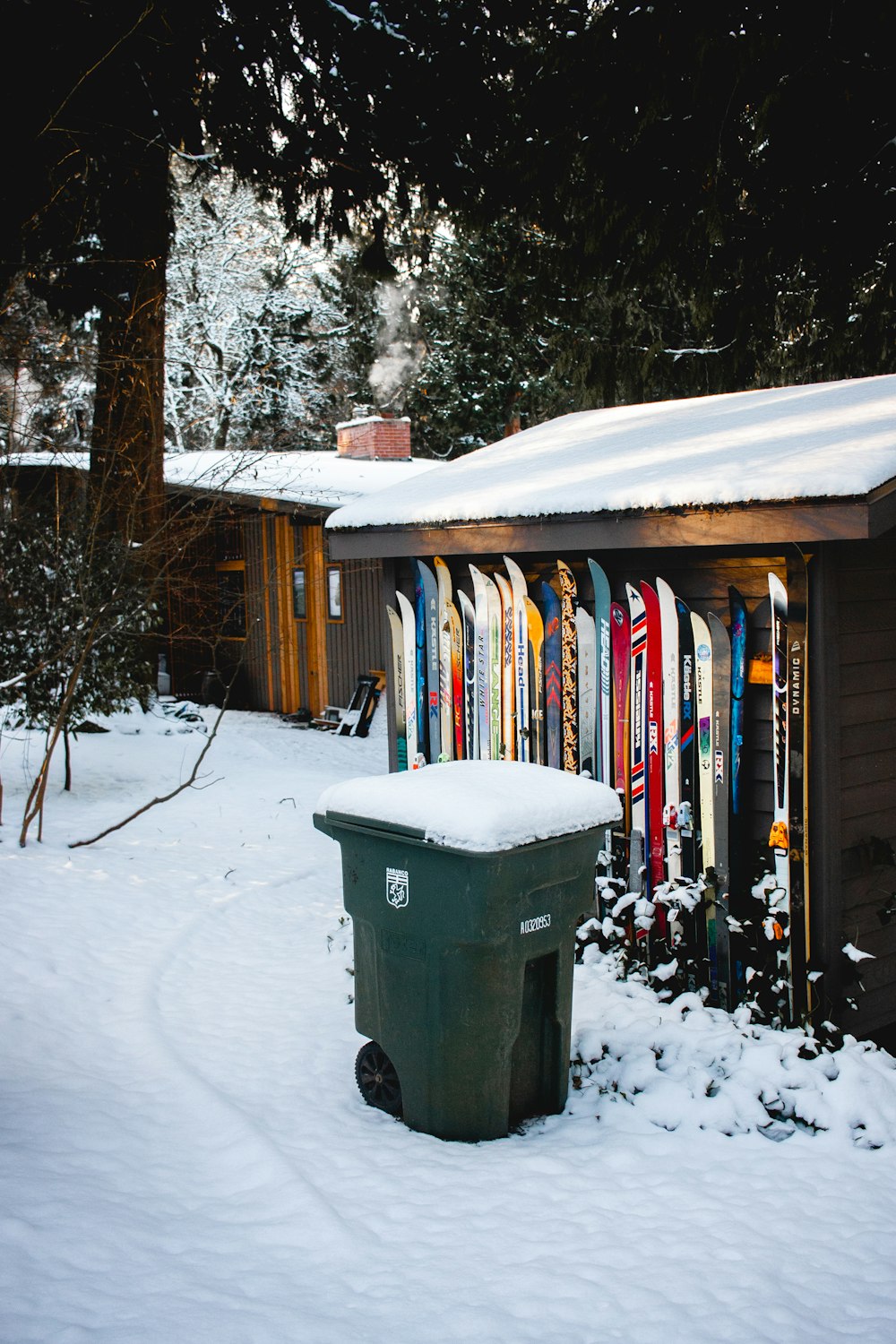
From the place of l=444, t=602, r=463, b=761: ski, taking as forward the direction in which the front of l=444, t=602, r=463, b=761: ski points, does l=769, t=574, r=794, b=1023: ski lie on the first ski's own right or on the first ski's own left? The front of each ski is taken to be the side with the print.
on the first ski's own left

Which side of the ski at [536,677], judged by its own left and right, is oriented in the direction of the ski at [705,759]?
left

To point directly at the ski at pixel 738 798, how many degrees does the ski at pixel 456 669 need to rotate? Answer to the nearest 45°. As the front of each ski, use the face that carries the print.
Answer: approximately 90° to its left

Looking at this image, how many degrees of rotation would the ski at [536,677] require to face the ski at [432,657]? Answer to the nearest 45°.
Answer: approximately 90° to its right

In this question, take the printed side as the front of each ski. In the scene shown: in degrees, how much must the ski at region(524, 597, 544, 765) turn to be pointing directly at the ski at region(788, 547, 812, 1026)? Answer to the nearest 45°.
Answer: approximately 90° to its left

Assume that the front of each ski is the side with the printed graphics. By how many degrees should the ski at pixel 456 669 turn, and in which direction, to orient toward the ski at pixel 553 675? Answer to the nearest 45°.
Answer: approximately 90° to its left

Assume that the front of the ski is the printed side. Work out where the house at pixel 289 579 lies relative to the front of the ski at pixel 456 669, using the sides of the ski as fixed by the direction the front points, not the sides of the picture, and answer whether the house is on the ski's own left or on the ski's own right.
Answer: on the ski's own right

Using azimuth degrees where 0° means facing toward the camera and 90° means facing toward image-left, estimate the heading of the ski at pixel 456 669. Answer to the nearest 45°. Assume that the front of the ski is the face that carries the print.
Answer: approximately 45°

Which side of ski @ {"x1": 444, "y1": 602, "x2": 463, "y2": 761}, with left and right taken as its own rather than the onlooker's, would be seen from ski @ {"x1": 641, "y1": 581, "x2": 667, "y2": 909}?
left

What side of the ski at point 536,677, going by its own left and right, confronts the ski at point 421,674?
right
